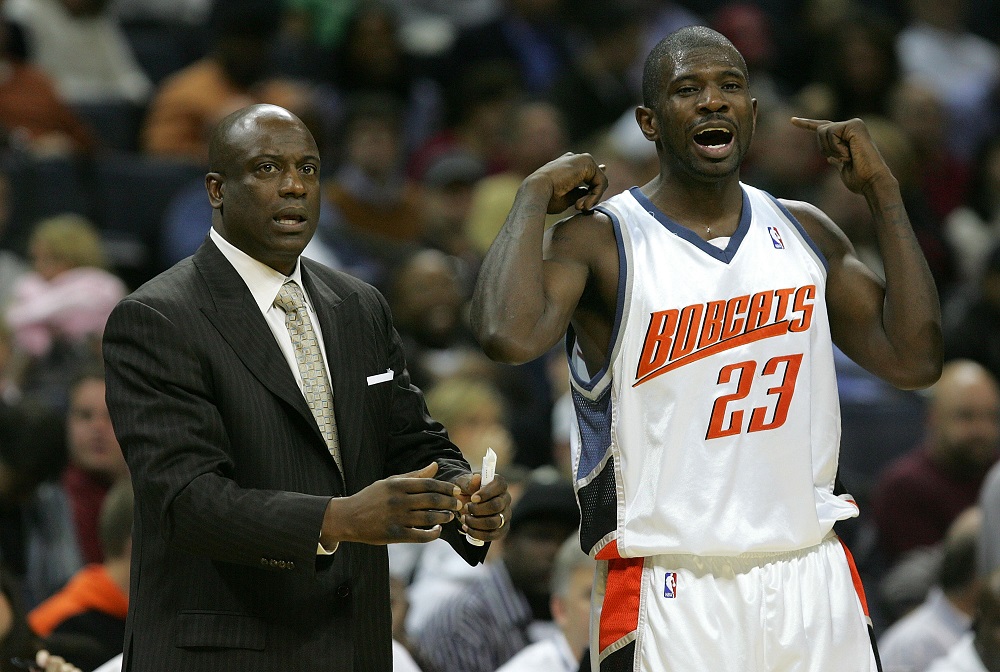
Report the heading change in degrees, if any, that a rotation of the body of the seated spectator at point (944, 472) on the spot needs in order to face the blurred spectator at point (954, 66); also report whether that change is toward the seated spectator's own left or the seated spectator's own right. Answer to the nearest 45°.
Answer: approximately 135° to the seated spectator's own left

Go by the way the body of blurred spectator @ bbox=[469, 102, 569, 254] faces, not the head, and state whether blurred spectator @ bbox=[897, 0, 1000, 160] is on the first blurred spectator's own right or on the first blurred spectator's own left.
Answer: on the first blurred spectator's own left

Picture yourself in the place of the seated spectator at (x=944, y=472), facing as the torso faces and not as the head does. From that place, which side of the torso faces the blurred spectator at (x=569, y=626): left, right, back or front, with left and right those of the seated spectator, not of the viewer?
right

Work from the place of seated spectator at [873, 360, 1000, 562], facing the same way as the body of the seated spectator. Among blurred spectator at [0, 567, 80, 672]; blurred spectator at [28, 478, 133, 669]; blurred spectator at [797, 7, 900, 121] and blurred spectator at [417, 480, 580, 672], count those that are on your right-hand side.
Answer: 3

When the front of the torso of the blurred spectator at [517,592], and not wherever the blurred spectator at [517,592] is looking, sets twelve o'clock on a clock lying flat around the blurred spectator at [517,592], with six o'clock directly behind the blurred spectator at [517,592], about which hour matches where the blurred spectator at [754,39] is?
the blurred spectator at [754,39] is roughly at 8 o'clock from the blurred spectator at [517,592].

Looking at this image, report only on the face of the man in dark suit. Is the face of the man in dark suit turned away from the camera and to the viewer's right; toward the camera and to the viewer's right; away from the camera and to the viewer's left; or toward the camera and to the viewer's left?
toward the camera and to the viewer's right

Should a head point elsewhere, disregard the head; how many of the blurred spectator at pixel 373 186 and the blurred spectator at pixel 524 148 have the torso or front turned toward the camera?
2

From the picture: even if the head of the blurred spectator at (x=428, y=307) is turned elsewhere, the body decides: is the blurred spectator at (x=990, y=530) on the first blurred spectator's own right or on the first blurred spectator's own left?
on the first blurred spectator's own left

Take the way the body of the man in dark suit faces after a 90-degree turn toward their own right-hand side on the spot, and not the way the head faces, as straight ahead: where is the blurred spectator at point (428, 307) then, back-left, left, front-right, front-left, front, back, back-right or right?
back-right

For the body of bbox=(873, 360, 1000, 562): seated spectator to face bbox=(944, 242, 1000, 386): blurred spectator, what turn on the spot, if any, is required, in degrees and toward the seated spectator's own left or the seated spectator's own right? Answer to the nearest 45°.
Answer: approximately 135° to the seated spectator's own left

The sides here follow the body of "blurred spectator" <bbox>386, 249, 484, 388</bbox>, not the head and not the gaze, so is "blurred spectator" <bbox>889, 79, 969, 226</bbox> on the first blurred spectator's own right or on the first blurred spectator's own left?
on the first blurred spectator's own left

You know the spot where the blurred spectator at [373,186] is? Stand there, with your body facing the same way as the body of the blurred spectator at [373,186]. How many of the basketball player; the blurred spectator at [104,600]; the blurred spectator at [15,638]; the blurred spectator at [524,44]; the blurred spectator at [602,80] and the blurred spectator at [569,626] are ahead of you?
4

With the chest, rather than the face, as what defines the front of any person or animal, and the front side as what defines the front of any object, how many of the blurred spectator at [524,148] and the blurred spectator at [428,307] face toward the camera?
2

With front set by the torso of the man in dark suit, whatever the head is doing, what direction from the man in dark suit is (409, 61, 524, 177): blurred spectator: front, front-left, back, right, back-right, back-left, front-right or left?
back-left

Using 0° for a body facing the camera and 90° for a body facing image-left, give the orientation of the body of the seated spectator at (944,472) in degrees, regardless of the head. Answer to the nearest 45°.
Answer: approximately 315°

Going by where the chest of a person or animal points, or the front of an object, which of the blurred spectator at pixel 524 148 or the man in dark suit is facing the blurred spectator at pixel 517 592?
the blurred spectator at pixel 524 148
